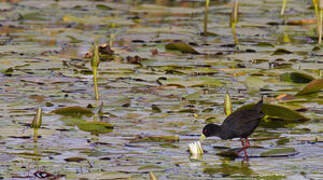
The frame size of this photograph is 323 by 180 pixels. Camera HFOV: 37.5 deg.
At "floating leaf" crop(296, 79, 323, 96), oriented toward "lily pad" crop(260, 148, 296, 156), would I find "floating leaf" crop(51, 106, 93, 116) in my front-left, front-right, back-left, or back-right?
front-right

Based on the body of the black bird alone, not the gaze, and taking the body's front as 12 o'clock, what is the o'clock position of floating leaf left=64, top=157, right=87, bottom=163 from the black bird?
The floating leaf is roughly at 11 o'clock from the black bird.

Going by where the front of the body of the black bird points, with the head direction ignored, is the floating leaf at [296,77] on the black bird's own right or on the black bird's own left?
on the black bird's own right

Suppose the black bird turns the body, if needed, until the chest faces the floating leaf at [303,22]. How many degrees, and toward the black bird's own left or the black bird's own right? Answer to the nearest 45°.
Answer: approximately 90° to the black bird's own right

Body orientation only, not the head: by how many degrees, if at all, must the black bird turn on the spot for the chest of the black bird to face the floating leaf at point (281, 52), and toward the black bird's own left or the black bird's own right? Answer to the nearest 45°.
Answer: approximately 90° to the black bird's own right

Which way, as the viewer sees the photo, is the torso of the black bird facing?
to the viewer's left

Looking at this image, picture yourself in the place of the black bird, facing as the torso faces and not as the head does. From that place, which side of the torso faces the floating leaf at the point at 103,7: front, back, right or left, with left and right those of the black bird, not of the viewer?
right

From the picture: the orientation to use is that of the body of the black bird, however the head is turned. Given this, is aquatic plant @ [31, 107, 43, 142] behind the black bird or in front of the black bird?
in front
